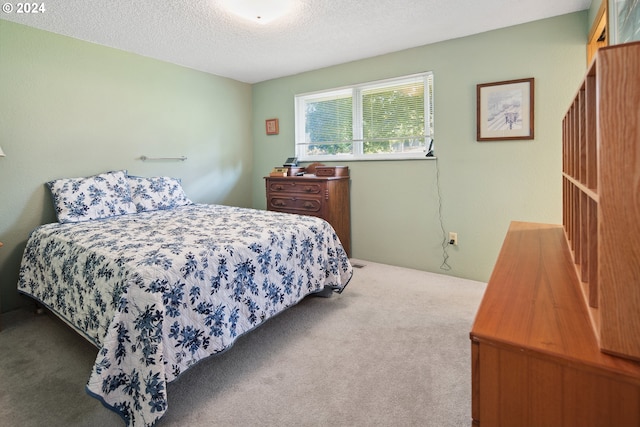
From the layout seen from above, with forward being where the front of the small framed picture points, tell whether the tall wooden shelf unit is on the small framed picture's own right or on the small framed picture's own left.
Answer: on the small framed picture's own left

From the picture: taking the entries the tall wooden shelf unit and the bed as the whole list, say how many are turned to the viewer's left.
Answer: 1

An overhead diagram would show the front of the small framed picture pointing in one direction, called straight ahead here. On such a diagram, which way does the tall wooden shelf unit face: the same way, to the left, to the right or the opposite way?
to the right

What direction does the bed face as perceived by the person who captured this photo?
facing the viewer and to the right of the viewer

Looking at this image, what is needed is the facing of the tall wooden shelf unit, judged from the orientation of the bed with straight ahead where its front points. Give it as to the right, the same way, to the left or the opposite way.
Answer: the opposite way

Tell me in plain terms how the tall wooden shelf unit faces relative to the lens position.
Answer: facing to the left of the viewer

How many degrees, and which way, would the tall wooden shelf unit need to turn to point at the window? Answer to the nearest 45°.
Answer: approximately 45° to its right

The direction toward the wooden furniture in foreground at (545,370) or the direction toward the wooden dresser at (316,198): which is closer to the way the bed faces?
the wooden furniture in foreground

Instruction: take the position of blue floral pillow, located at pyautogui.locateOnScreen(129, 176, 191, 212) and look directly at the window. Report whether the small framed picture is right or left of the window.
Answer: left

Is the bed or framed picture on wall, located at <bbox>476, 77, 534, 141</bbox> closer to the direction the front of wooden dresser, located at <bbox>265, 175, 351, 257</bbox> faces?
the bed

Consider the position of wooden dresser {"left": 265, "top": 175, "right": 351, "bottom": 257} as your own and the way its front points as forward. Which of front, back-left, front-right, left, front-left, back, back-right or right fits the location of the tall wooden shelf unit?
front-left

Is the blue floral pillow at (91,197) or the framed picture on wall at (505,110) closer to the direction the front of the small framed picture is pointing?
the blue floral pillow

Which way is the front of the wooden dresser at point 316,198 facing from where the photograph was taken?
facing the viewer and to the left of the viewer
